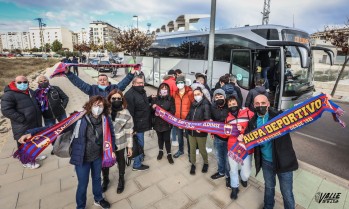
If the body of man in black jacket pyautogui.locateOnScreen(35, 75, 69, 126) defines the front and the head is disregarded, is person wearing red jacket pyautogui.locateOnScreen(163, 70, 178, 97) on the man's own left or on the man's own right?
on the man's own left

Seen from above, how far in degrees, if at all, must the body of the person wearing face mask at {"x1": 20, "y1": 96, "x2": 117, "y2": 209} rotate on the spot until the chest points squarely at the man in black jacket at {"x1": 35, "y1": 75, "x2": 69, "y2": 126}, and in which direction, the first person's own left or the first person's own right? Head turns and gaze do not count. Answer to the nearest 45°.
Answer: approximately 180°

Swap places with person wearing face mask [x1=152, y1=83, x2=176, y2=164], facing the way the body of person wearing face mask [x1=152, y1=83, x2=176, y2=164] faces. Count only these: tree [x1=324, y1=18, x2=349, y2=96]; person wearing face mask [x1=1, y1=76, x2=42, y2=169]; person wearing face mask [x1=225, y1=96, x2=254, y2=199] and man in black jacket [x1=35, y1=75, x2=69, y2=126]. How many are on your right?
2

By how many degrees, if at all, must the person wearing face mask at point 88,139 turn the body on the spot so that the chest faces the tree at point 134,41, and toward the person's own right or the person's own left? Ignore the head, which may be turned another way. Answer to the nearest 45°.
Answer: approximately 180°

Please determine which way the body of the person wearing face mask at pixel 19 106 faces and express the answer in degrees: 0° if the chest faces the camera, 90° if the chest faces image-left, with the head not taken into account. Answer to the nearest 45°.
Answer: approximately 315°

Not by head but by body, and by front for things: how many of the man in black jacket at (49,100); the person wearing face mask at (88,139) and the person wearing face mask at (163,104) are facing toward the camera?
3

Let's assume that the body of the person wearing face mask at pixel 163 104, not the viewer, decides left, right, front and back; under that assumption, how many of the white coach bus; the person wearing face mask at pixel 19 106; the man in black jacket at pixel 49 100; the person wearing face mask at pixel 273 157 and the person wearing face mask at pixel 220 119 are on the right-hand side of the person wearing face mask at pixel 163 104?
2
